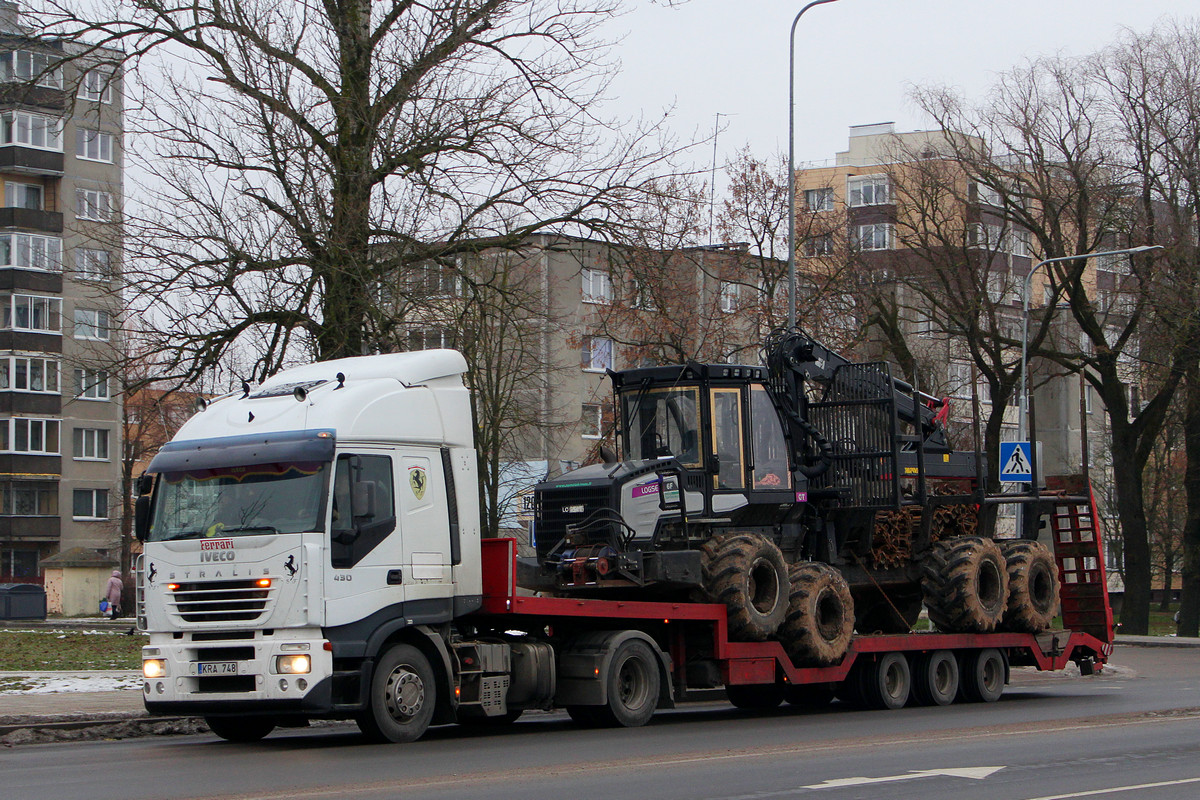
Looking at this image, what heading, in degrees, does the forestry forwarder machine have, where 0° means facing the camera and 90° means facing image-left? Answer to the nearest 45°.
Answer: approximately 45°

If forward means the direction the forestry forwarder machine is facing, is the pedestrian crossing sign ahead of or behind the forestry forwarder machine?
behind

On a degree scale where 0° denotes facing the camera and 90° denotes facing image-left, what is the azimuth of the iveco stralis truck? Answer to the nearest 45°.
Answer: approximately 45°

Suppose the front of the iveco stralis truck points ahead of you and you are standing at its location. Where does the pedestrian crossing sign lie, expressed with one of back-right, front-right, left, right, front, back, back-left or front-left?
back

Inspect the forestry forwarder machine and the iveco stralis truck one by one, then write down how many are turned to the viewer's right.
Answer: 0
